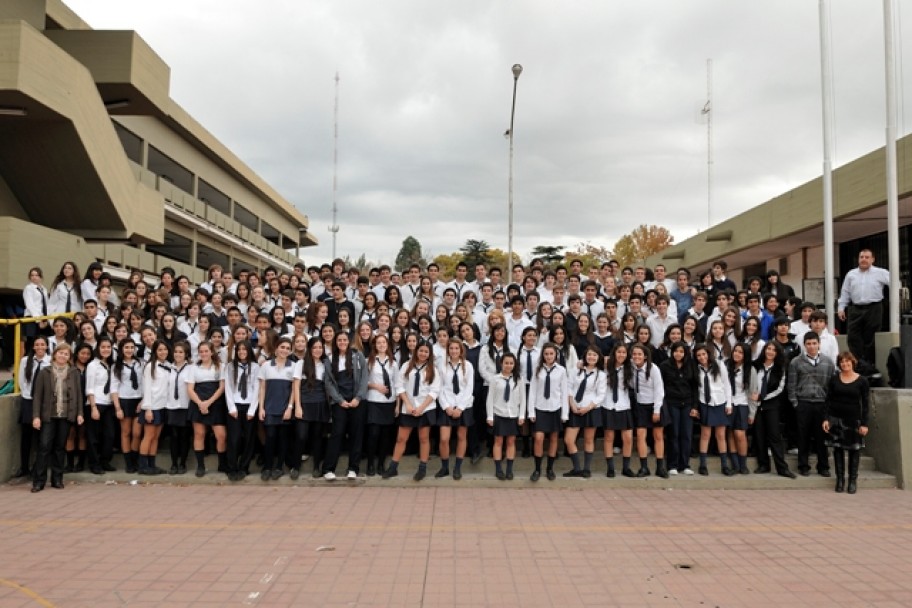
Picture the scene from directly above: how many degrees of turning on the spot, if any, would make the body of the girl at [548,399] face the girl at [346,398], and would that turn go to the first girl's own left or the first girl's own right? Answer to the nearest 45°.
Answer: approximately 90° to the first girl's own right

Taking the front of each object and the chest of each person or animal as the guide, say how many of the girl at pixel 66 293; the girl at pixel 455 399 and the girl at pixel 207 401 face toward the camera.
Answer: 3

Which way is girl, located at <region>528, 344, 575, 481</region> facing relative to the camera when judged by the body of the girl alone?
toward the camera

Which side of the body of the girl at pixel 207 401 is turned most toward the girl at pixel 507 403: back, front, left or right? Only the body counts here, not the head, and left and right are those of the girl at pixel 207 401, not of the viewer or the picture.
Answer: left

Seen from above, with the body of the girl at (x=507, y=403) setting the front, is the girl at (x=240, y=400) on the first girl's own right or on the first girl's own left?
on the first girl's own right

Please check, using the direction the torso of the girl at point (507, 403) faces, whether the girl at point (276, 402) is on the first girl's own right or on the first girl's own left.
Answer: on the first girl's own right

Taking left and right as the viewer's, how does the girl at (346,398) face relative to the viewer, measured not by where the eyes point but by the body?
facing the viewer

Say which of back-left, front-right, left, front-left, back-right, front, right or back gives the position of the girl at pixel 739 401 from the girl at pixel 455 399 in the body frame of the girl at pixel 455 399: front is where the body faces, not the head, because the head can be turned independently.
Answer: left
